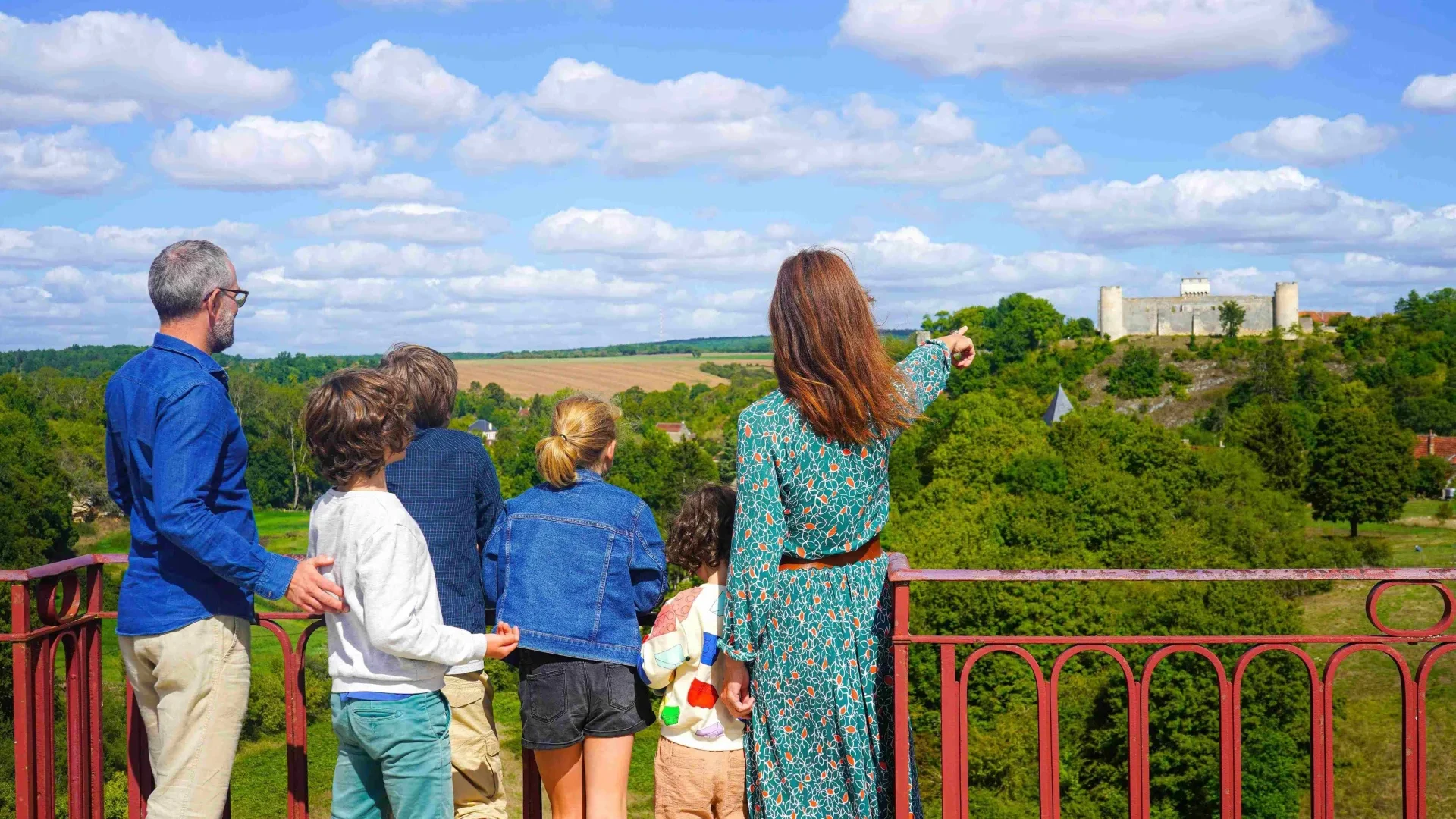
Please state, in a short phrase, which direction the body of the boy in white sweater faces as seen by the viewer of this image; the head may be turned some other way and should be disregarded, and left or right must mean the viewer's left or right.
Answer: facing away from the viewer and to the right of the viewer

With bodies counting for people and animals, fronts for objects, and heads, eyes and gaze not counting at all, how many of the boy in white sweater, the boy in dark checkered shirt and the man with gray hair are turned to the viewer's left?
0

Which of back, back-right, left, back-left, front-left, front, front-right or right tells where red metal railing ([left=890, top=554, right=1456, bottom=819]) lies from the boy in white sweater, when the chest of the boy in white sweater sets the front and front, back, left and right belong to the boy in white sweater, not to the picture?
front-right

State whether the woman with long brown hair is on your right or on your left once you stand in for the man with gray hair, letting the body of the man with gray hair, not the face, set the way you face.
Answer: on your right

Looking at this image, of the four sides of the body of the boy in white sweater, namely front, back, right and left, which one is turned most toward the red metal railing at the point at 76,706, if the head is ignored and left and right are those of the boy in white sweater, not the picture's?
left

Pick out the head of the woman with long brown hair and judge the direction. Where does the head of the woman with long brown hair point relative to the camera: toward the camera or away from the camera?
away from the camera

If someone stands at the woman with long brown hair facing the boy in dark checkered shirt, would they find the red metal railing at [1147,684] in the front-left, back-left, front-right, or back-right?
back-right

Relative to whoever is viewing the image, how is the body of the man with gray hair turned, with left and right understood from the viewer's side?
facing away from the viewer and to the right of the viewer

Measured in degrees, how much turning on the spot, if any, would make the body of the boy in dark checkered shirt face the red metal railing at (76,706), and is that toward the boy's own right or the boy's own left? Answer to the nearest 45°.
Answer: approximately 90° to the boy's own left

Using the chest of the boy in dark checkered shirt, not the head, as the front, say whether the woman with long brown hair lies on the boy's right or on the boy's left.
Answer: on the boy's right

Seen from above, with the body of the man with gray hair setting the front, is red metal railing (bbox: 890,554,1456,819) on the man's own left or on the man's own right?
on the man's own right

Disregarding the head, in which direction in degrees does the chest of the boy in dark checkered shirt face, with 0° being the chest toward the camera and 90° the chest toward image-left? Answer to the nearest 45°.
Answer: approximately 180°

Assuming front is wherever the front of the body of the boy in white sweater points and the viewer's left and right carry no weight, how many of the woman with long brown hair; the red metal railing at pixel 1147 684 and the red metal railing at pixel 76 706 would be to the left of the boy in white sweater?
1
